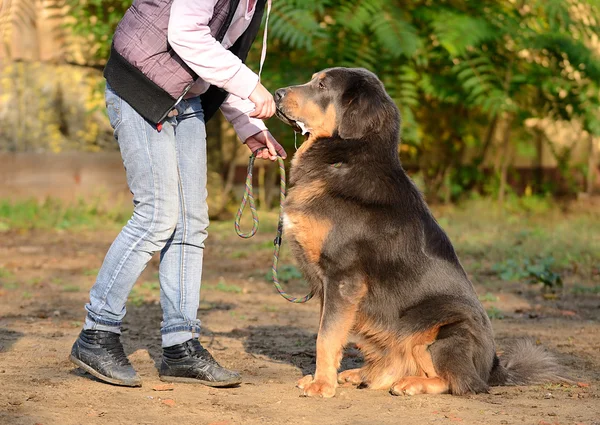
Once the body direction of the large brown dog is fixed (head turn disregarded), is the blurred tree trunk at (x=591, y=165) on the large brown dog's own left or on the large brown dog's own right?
on the large brown dog's own right

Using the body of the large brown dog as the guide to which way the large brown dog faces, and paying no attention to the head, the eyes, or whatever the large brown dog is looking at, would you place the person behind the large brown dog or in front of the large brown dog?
in front

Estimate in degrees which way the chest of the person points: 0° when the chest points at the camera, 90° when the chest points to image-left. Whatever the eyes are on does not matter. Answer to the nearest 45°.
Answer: approximately 315°

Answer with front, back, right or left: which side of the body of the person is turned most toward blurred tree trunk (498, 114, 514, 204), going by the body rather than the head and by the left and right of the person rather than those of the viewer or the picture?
left

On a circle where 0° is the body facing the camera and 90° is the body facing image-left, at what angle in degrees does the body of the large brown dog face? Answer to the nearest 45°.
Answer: approximately 90°

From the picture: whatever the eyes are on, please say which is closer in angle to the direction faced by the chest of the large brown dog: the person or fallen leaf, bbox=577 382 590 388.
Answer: the person

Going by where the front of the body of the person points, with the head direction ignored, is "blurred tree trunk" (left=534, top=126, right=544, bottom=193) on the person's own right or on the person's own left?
on the person's own left

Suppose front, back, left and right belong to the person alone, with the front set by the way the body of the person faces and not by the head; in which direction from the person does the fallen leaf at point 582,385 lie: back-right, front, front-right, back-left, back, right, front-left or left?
front-left

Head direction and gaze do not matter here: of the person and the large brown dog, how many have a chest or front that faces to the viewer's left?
1

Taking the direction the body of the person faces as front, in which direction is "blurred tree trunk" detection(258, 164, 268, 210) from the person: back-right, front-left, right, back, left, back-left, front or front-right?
back-left

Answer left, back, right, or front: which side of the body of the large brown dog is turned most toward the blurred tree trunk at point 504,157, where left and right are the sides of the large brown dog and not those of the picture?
right
